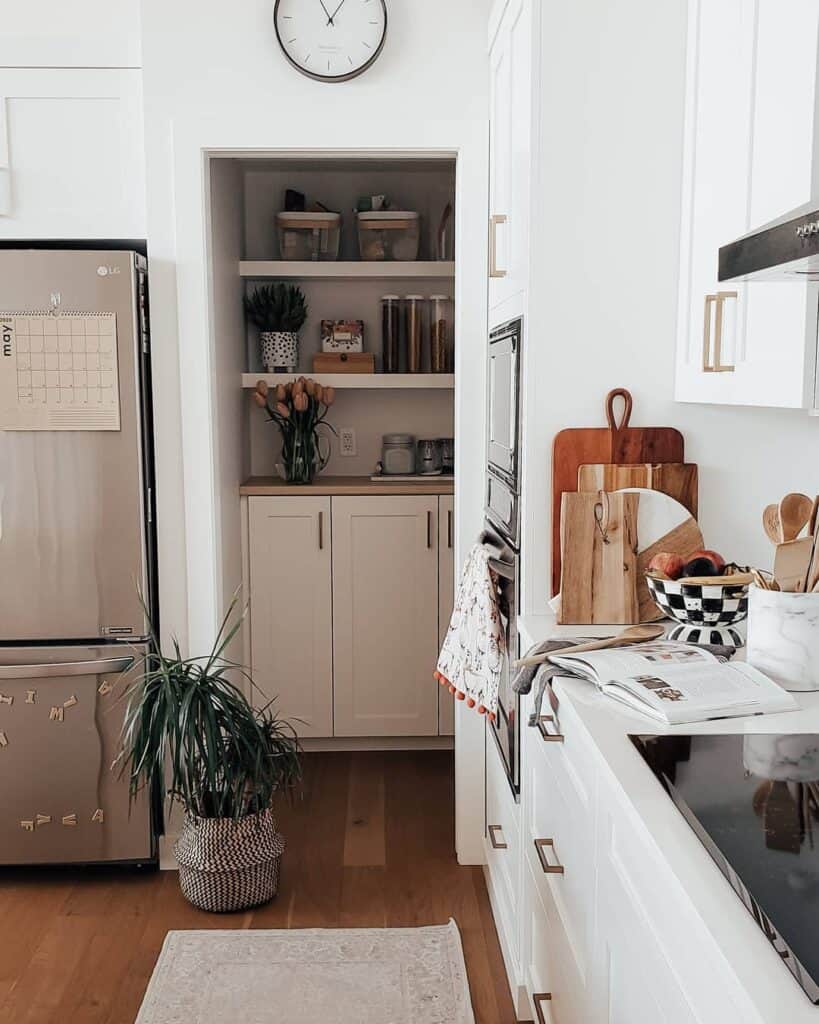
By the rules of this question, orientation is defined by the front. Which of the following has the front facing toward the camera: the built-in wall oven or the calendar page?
the calendar page

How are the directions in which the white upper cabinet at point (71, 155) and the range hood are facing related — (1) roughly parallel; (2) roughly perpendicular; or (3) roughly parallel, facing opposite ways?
roughly perpendicular

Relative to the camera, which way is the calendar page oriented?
toward the camera

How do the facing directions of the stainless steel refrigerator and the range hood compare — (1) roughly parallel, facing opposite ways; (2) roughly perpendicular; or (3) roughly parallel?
roughly perpendicular

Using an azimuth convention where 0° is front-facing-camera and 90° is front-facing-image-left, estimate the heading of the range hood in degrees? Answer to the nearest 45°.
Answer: approximately 45°

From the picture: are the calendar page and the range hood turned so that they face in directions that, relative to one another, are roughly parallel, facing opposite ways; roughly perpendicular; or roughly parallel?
roughly perpendicular

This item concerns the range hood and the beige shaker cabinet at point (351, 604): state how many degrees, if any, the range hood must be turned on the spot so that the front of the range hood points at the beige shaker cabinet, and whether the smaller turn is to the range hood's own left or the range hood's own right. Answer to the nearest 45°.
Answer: approximately 90° to the range hood's own right

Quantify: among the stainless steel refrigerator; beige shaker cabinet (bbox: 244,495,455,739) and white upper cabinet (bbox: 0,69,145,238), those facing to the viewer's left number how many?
0

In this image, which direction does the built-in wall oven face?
to the viewer's left

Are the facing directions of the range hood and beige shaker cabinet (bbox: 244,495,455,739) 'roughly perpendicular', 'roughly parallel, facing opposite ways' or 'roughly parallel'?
roughly perpendicular

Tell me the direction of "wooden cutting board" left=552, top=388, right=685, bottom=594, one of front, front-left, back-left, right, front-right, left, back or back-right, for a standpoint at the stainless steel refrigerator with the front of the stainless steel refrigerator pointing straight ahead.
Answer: front-left

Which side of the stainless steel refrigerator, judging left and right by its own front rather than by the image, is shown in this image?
front

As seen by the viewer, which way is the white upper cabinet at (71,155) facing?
toward the camera

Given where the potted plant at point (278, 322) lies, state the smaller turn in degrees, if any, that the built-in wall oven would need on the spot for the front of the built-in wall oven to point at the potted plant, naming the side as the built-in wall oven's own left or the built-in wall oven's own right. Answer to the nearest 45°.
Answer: approximately 45° to the built-in wall oven's own right

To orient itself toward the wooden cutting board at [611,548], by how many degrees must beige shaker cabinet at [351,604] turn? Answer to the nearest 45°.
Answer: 0° — it already faces it

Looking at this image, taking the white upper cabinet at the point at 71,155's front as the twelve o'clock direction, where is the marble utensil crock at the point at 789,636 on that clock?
The marble utensil crock is roughly at 11 o'clock from the white upper cabinet.

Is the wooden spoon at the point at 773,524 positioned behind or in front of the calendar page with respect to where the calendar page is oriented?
in front

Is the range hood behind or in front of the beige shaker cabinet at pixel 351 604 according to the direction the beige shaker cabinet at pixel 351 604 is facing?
in front
